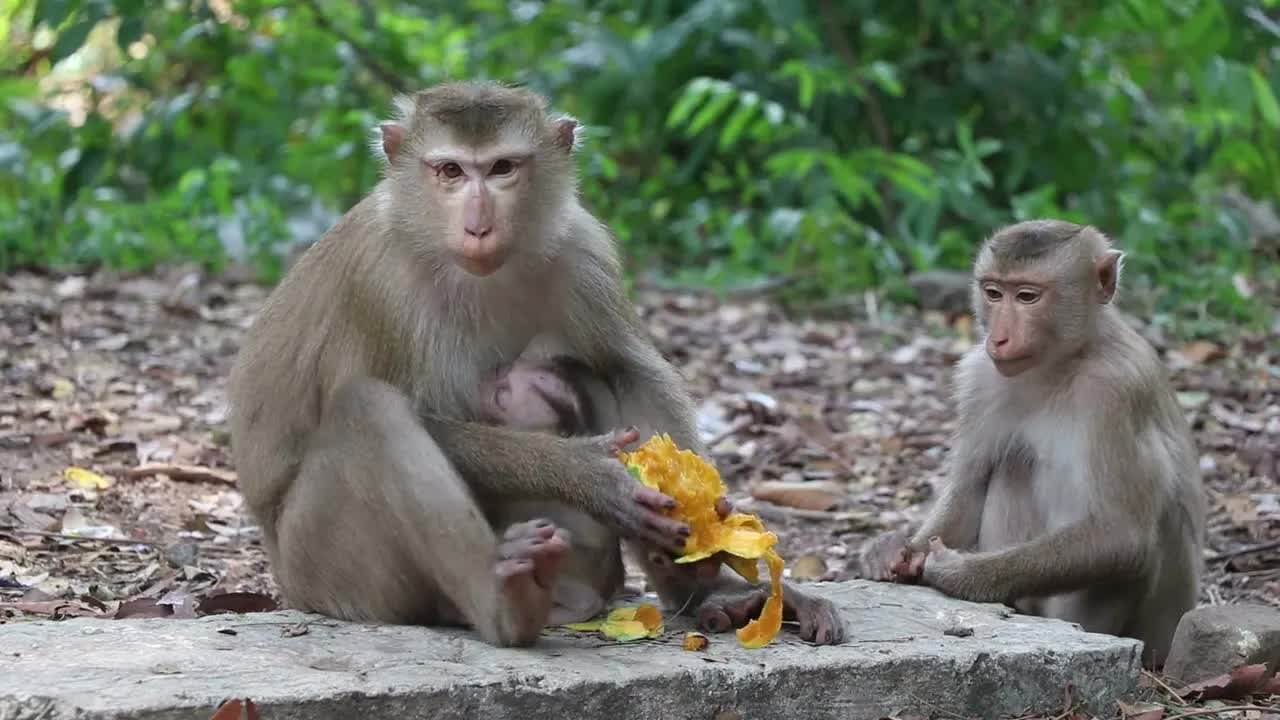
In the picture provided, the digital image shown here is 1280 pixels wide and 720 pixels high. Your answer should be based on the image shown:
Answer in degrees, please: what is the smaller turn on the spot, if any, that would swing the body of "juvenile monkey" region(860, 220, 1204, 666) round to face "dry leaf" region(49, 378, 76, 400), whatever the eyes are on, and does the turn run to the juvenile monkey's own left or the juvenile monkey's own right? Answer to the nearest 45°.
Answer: approximately 45° to the juvenile monkey's own right

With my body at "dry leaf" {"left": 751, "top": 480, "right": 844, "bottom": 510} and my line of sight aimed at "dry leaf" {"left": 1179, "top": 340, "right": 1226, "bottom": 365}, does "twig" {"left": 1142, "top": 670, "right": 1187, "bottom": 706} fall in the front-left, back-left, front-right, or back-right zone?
back-right

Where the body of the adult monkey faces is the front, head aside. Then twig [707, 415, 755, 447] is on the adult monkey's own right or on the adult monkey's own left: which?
on the adult monkey's own left

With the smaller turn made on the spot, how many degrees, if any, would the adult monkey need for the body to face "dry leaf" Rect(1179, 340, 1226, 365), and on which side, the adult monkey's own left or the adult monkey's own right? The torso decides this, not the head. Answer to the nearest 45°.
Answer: approximately 90° to the adult monkey's own left

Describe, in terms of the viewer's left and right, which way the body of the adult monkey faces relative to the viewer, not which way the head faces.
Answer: facing the viewer and to the right of the viewer

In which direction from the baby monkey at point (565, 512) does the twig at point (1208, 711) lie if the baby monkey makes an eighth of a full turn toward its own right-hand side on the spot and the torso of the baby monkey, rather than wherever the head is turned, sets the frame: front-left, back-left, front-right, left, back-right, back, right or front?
back-right

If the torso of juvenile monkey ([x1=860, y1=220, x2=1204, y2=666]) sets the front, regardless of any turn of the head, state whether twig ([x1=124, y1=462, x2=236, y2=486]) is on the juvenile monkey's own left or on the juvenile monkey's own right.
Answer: on the juvenile monkey's own right

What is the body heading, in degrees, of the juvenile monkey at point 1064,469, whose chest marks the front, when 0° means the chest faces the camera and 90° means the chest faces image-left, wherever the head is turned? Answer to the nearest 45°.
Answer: approximately 45°
